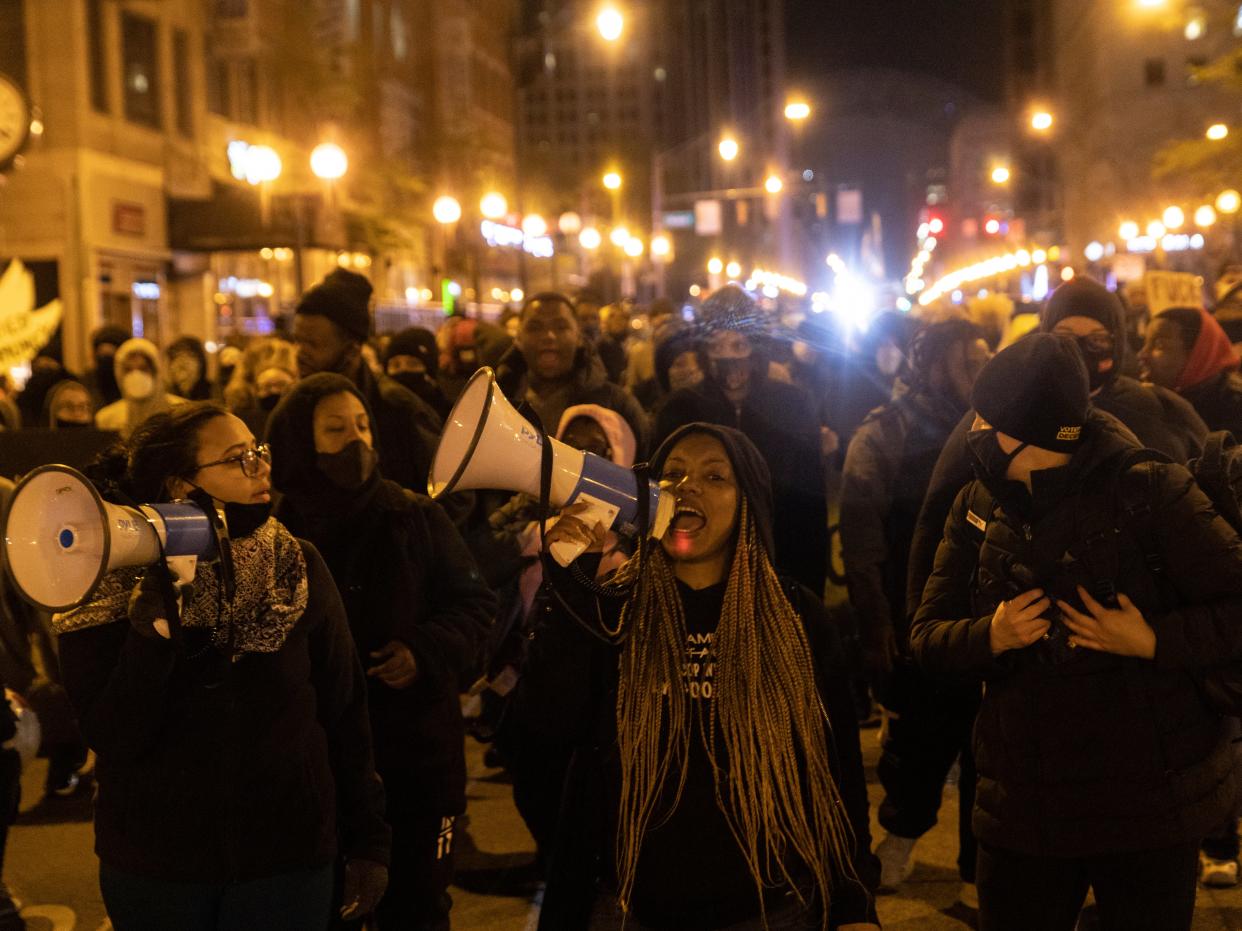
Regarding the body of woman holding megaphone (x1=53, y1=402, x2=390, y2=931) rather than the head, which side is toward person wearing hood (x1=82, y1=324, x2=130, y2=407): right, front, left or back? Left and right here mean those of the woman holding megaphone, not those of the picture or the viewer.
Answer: back

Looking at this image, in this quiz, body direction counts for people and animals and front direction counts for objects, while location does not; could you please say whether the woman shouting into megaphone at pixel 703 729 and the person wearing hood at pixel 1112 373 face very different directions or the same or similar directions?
same or similar directions

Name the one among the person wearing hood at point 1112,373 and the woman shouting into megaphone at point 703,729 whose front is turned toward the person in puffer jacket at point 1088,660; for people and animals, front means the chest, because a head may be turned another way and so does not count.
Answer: the person wearing hood

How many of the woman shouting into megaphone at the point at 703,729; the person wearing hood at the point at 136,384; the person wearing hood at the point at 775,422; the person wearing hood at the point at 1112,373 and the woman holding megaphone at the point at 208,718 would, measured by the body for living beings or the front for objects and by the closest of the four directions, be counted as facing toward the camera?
5

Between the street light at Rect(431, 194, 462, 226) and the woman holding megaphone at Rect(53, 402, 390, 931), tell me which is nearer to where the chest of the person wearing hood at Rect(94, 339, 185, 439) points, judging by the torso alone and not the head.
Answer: the woman holding megaphone

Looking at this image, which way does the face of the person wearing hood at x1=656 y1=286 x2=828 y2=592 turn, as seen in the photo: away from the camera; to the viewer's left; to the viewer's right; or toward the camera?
toward the camera

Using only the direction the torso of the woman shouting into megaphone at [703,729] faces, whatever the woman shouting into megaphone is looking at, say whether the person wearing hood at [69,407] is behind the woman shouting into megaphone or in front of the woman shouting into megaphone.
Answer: behind

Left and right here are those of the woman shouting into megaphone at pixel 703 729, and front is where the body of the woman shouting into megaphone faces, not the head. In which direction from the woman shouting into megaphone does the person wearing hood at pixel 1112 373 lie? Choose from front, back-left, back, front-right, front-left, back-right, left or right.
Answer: back-left

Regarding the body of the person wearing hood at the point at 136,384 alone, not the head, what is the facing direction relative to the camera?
toward the camera

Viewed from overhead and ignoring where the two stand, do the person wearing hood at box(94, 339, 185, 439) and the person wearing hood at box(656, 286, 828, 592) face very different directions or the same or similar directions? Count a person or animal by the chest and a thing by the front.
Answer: same or similar directions

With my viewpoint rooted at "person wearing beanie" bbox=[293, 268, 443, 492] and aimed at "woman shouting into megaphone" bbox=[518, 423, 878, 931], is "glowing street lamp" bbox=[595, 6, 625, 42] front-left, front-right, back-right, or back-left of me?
back-left

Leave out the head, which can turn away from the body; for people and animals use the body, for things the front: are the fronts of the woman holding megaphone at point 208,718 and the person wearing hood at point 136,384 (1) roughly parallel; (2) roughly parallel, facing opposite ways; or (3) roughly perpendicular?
roughly parallel

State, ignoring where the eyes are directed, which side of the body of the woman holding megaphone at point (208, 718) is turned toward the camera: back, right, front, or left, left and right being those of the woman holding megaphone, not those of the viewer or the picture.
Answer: front

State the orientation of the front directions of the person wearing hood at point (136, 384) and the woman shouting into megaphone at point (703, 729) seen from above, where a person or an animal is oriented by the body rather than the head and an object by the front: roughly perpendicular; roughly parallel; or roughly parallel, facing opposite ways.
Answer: roughly parallel

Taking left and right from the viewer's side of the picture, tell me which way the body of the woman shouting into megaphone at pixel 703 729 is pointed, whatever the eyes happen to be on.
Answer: facing the viewer
